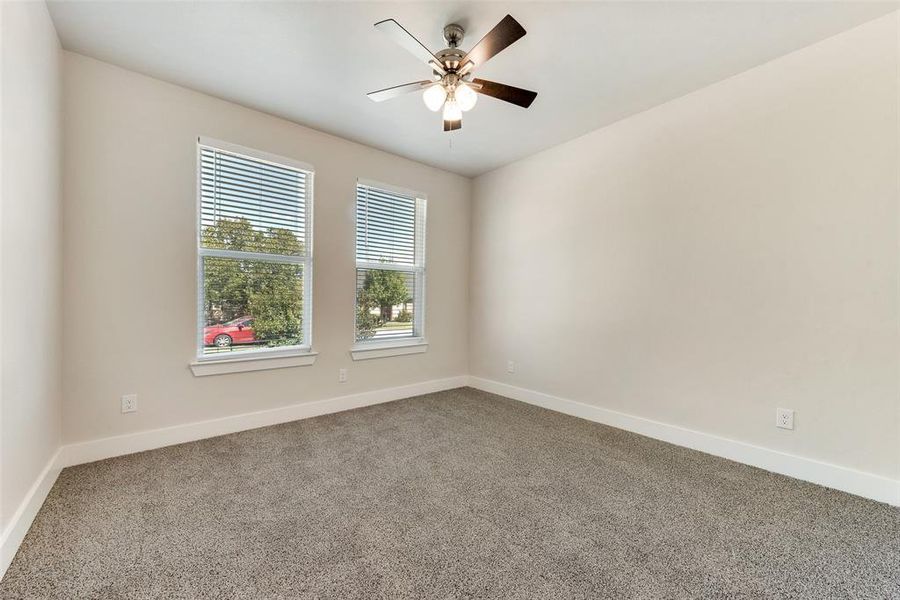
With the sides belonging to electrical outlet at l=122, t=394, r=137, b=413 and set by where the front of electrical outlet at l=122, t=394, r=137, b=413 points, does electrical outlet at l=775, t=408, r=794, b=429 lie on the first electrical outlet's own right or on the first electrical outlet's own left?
on the first electrical outlet's own left

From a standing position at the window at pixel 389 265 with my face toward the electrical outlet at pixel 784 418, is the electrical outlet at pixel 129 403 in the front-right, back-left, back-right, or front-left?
back-right

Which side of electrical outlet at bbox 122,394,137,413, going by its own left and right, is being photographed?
front

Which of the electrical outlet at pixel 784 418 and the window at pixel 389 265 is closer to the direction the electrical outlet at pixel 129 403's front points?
the electrical outlet

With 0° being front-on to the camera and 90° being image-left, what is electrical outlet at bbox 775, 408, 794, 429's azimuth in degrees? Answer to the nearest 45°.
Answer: approximately 0°

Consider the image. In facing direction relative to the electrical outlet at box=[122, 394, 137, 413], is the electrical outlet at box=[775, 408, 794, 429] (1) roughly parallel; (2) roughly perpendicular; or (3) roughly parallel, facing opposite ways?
roughly perpendicular

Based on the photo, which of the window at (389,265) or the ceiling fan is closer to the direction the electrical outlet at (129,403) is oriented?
the ceiling fan

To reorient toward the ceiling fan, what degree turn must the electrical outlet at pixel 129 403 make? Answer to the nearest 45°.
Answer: approximately 45° to its left

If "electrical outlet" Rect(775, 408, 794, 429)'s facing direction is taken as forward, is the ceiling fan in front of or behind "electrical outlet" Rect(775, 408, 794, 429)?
in front

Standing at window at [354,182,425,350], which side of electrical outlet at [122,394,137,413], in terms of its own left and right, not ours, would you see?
left

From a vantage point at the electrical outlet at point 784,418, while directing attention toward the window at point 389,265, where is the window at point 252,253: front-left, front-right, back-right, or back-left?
front-left

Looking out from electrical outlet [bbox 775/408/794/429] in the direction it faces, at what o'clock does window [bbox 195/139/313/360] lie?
The window is roughly at 2 o'clock from the electrical outlet.
